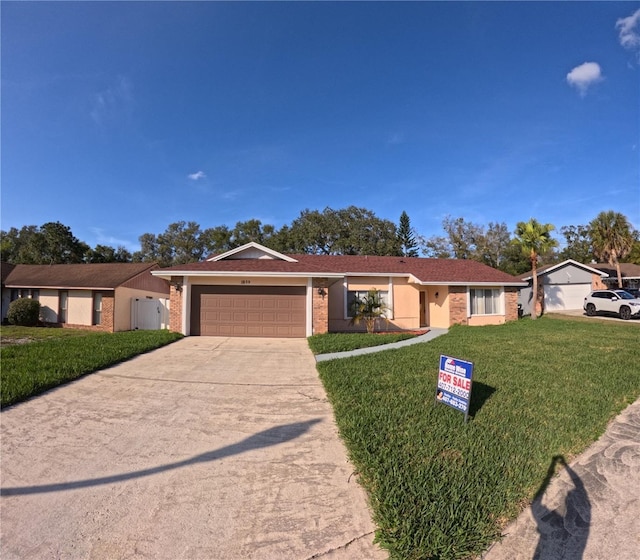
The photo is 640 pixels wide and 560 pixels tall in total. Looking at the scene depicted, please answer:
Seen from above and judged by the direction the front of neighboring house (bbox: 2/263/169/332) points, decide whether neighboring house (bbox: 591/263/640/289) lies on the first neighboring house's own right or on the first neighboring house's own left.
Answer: on the first neighboring house's own left

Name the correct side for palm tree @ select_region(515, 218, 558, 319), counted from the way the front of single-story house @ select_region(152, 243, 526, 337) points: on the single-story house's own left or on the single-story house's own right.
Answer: on the single-story house's own left

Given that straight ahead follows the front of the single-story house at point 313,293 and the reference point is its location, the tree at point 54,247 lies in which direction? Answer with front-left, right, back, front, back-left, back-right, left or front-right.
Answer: back-right

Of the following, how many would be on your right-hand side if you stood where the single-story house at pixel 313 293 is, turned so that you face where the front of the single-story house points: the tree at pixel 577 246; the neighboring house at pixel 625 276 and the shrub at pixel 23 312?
1

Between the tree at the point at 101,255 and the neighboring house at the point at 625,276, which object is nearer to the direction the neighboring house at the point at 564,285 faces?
the tree

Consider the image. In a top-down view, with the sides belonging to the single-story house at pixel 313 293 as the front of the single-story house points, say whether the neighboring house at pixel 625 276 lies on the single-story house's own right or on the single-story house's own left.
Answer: on the single-story house's own left

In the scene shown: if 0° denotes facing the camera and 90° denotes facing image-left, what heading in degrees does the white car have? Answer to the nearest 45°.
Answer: approximately 315°

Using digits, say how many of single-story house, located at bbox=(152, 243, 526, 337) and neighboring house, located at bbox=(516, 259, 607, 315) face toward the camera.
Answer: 2
